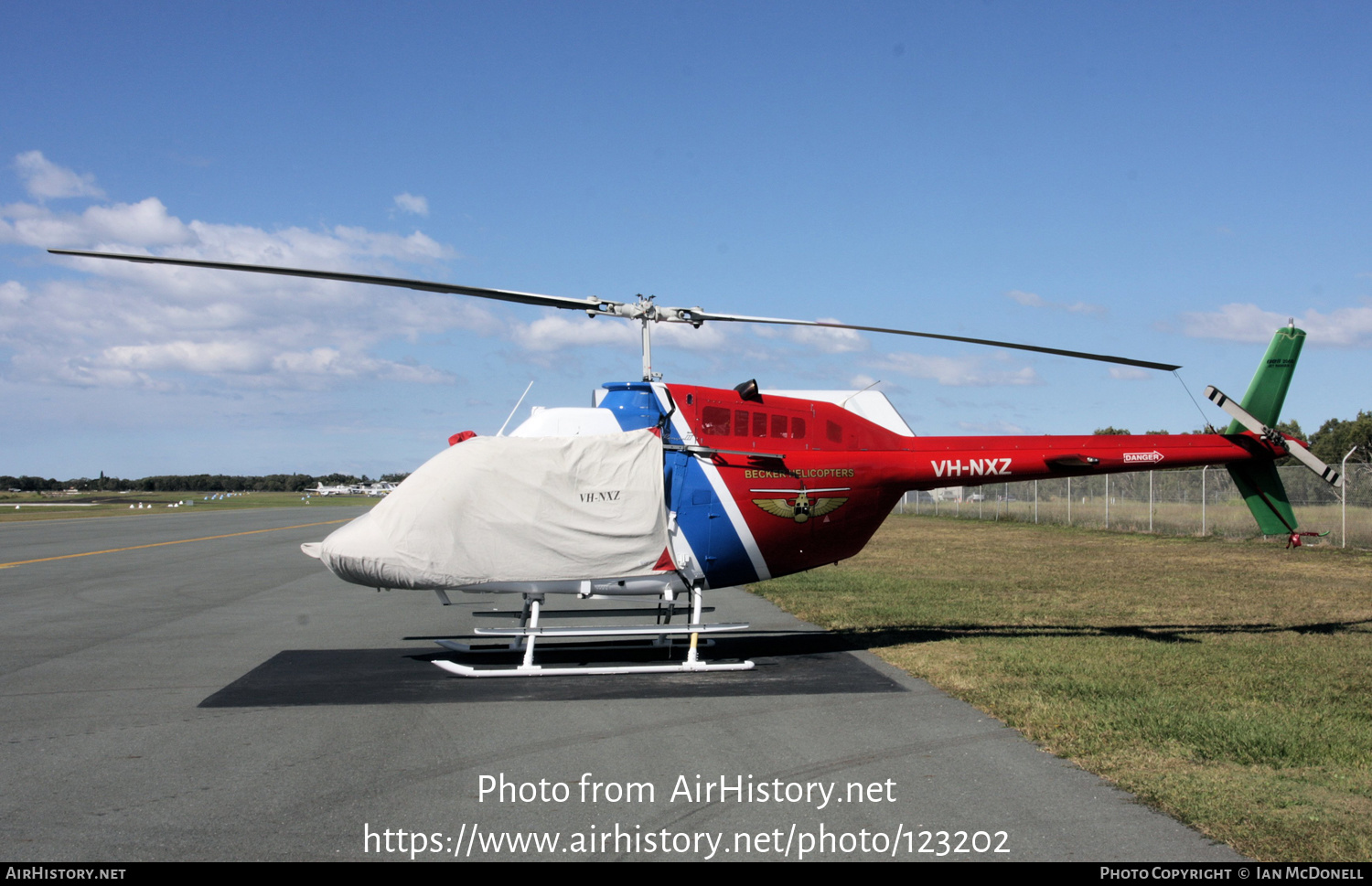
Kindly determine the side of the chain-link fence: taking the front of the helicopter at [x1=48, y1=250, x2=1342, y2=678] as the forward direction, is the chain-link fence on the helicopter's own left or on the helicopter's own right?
on the helicopter's own right

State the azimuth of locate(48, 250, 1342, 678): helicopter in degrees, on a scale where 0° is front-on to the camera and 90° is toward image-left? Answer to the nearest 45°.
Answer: approximately 90°
